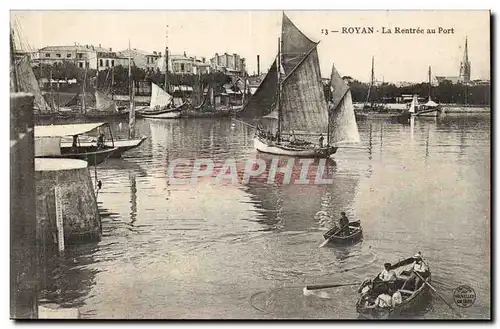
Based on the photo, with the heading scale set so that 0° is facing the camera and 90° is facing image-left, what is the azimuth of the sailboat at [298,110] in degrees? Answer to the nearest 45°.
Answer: approximately 90°

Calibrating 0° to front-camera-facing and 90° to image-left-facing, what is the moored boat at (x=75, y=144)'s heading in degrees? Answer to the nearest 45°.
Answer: approximately 270°
